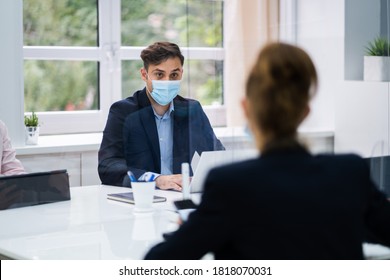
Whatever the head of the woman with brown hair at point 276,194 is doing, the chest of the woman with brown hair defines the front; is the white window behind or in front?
in front

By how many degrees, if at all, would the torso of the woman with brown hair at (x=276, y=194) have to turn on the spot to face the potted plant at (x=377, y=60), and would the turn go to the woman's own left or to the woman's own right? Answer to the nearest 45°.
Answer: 0° — they already face it

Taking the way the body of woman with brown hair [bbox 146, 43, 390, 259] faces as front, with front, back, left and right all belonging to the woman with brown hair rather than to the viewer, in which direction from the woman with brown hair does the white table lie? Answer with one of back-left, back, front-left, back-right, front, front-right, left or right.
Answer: front-left

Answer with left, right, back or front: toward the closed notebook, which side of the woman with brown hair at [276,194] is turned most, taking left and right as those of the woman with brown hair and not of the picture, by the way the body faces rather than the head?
front

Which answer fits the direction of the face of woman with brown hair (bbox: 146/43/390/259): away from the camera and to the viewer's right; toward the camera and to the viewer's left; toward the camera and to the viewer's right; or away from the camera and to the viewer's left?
away from the camera and to the viewer's left

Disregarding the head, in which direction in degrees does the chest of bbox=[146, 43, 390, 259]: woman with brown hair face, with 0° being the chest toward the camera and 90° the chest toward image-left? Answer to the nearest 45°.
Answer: approximately 180°

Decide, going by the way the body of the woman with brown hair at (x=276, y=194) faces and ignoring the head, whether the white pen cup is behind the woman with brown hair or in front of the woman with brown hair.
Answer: in front

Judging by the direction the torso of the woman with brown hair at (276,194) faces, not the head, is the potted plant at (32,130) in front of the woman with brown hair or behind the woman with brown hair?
in front
